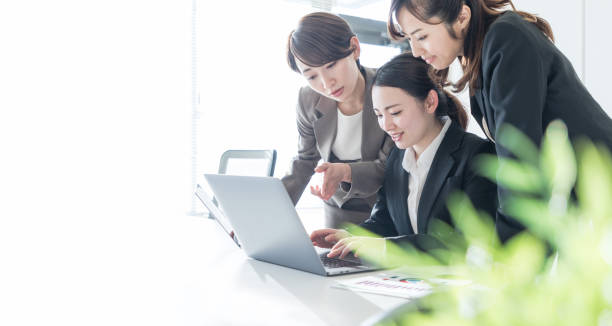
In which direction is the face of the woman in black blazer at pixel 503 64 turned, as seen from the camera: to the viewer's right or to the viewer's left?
to the viewer's left

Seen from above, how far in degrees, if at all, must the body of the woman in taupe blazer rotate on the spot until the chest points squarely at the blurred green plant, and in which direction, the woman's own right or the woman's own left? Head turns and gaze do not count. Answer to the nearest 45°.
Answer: approximately 45° to the woman's own left

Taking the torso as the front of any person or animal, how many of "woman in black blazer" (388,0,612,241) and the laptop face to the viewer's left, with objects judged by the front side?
1

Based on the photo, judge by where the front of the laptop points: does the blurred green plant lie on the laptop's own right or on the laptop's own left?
on the laptop's own right

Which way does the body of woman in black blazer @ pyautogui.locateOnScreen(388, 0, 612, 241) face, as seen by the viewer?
to the viewer's left

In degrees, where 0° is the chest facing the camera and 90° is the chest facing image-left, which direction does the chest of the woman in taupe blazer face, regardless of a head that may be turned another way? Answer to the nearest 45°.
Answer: approximately 45°

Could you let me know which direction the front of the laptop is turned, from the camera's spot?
facing away from the viewer and to the right of the viewer

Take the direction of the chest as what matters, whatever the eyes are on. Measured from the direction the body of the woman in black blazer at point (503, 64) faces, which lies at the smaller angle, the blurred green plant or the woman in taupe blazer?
the woman in taupe blazer

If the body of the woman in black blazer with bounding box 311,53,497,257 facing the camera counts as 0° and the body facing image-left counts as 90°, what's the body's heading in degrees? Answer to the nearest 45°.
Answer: approximately 45°

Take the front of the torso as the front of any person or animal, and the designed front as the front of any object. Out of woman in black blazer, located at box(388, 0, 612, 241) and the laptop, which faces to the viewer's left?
the woman in black blazer

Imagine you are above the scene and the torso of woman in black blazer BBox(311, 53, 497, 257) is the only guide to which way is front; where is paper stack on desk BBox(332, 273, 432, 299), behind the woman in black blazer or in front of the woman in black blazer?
in front
